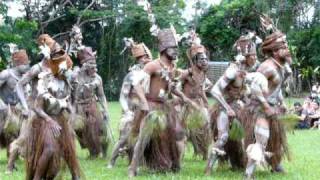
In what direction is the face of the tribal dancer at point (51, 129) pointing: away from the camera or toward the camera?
toward the camera

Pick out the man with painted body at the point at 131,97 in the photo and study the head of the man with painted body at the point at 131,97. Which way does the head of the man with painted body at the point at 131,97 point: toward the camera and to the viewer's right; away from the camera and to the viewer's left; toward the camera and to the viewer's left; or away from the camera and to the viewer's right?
toward the camera and to the viewer's right

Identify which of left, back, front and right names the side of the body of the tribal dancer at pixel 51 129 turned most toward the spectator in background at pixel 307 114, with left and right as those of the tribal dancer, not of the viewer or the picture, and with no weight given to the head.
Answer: left

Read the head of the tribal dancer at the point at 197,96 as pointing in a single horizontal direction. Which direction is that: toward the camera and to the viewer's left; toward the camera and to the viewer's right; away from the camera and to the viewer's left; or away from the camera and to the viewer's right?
toward the camera and to the viewer's right

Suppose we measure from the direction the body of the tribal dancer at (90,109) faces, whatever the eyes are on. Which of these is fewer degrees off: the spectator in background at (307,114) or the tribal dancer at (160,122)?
the tribal dancer

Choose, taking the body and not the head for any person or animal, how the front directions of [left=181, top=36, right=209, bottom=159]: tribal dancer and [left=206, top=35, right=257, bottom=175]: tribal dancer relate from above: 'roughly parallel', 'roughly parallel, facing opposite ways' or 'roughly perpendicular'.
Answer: roughly parallel

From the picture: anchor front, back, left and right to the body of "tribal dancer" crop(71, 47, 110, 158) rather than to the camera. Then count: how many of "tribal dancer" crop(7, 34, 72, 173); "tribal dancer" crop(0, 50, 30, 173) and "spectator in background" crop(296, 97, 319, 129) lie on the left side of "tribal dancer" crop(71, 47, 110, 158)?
1

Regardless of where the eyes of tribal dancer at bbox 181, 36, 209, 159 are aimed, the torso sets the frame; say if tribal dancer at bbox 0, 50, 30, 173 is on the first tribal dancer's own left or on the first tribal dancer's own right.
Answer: on the first tribal dancer's own right

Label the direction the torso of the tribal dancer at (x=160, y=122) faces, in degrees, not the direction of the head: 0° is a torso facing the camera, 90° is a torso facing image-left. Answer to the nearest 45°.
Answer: approximately 315°

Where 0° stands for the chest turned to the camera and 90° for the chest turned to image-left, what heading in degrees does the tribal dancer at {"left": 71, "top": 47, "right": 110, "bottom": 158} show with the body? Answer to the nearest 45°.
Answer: approximately 315°
